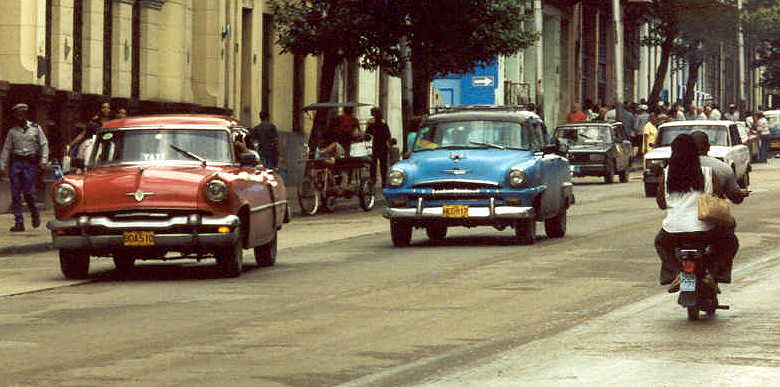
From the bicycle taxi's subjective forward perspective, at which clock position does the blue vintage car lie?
The blue vintage car is roughly at 10 o'clock from the bicycle taxi.

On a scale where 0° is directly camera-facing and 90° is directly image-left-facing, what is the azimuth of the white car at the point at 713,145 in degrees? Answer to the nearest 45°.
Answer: approximately 0°

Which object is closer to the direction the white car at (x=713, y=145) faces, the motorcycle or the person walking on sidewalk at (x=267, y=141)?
the motorcycle

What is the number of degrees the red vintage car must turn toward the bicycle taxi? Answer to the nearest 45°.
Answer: approximately 180°

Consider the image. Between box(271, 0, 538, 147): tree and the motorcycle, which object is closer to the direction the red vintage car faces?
the motorcycle

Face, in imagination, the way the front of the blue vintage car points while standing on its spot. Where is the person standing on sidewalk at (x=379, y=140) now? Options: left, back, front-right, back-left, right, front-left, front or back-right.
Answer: back

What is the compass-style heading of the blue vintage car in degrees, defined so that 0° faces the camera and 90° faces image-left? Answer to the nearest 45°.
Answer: approximately 0°

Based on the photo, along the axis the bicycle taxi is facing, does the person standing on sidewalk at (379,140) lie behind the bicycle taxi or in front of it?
behind

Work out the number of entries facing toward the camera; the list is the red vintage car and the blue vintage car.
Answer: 2
